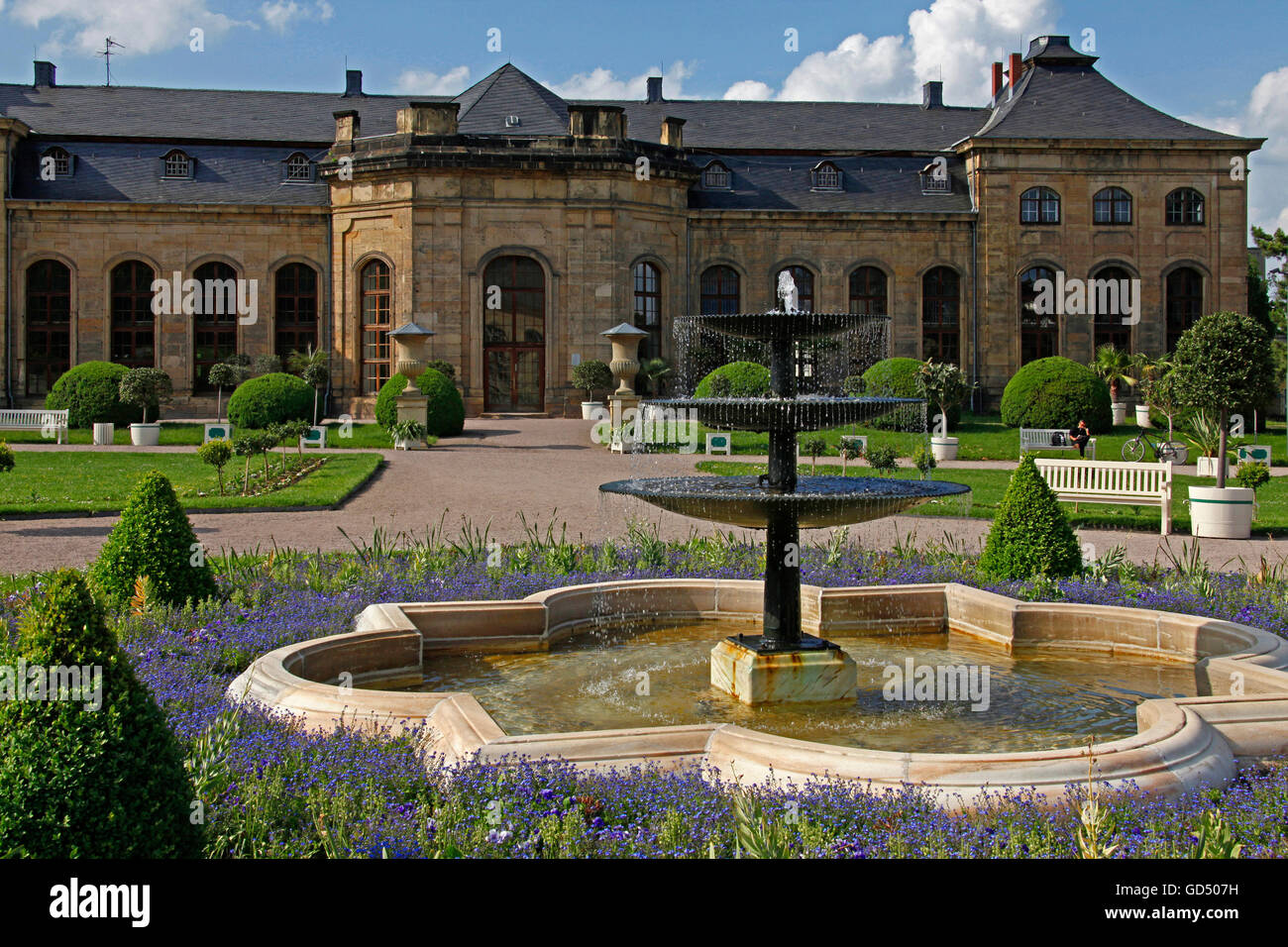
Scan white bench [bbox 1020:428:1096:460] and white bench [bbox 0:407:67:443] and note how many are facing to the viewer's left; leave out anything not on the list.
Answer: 0

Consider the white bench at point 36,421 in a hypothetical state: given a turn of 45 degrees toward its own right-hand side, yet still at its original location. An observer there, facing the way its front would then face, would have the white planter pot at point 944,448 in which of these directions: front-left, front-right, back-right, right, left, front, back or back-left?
left

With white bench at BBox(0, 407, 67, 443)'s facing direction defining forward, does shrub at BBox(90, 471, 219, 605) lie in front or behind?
in front

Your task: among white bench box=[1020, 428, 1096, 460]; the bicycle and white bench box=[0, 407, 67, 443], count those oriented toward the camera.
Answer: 2

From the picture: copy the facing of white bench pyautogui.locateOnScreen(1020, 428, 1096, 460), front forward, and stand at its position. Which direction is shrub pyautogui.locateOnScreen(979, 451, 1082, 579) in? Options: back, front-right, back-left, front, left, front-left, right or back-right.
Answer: front

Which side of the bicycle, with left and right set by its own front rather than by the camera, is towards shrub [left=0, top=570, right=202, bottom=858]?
left

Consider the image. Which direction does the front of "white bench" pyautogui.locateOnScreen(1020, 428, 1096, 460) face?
toward the camera

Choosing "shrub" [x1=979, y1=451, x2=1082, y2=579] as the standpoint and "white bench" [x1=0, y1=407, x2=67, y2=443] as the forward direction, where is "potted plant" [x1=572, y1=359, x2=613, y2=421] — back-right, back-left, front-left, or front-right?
front-right

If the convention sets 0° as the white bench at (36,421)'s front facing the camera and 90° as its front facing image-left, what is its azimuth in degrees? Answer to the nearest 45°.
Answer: approximately 0°

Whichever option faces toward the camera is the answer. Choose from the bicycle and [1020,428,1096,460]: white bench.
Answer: the white bench

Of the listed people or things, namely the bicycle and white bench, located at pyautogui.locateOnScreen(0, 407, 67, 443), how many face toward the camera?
1

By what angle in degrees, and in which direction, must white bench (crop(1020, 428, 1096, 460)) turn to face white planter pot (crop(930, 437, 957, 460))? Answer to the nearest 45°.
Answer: approximately 45° to its right

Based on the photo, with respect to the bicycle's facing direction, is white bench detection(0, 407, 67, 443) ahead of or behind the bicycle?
ahead

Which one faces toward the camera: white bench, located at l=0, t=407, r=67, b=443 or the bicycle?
the white bench

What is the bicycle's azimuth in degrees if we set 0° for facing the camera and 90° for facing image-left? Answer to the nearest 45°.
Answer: approximately 90°
